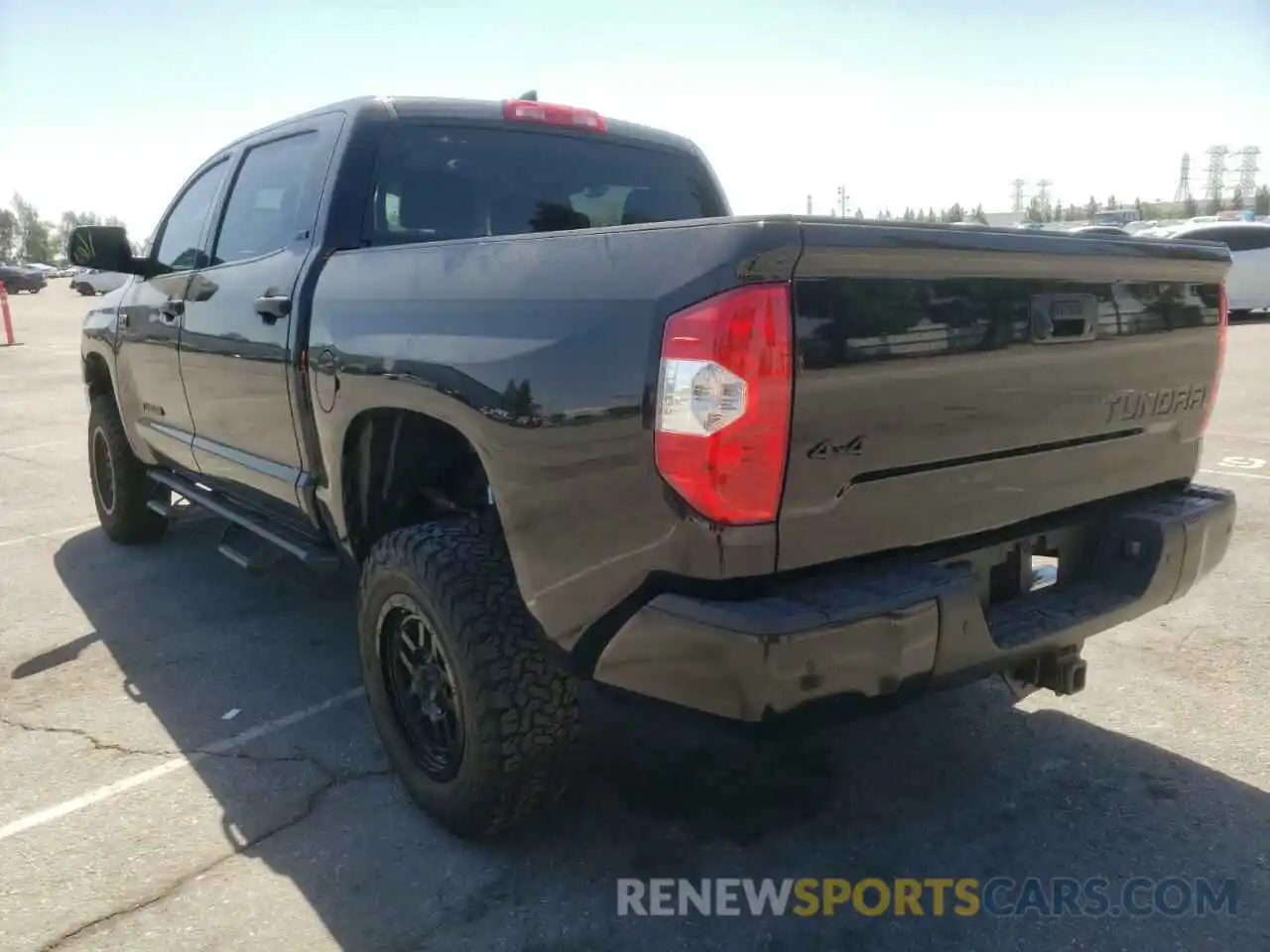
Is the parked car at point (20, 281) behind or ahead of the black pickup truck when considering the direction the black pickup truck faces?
ahead

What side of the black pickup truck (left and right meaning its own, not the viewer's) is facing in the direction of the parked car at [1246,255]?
right

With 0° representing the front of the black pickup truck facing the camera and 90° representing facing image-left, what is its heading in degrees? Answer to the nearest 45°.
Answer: approximately 135°
